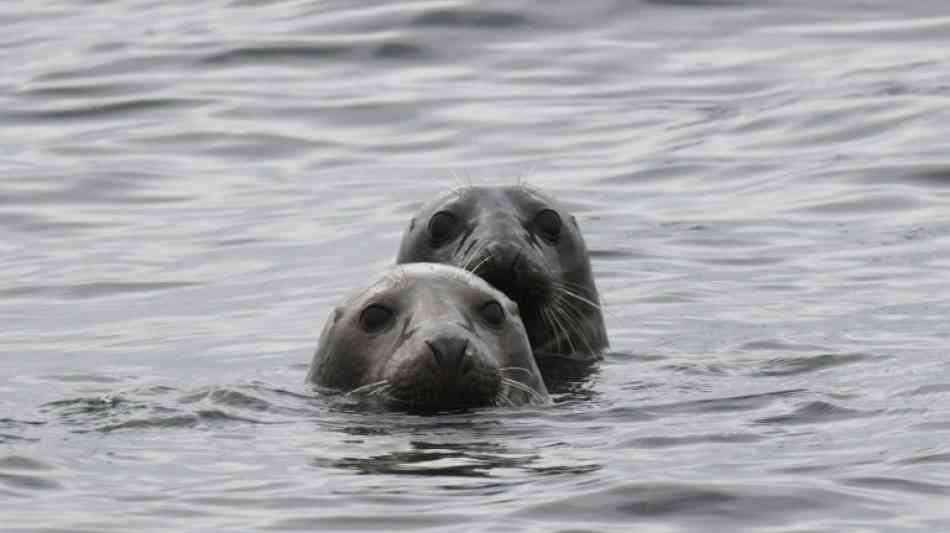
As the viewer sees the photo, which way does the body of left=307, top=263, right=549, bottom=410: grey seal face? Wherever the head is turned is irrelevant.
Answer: toward the camera

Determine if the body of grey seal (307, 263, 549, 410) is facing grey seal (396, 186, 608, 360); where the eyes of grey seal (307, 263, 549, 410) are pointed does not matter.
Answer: no

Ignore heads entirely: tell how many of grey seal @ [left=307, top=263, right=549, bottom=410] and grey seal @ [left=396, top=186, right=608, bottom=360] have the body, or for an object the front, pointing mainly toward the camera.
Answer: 2

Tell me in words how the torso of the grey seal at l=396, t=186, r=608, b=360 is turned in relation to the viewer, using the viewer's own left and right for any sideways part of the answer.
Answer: facing the viewer

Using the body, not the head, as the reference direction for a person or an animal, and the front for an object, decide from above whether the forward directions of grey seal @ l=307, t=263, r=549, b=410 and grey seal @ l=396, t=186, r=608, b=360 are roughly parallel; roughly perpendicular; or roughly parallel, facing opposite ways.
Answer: roughly parallel

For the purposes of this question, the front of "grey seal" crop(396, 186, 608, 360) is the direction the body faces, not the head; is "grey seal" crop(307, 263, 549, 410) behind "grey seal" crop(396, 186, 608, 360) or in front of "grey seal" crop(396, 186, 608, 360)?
in front
